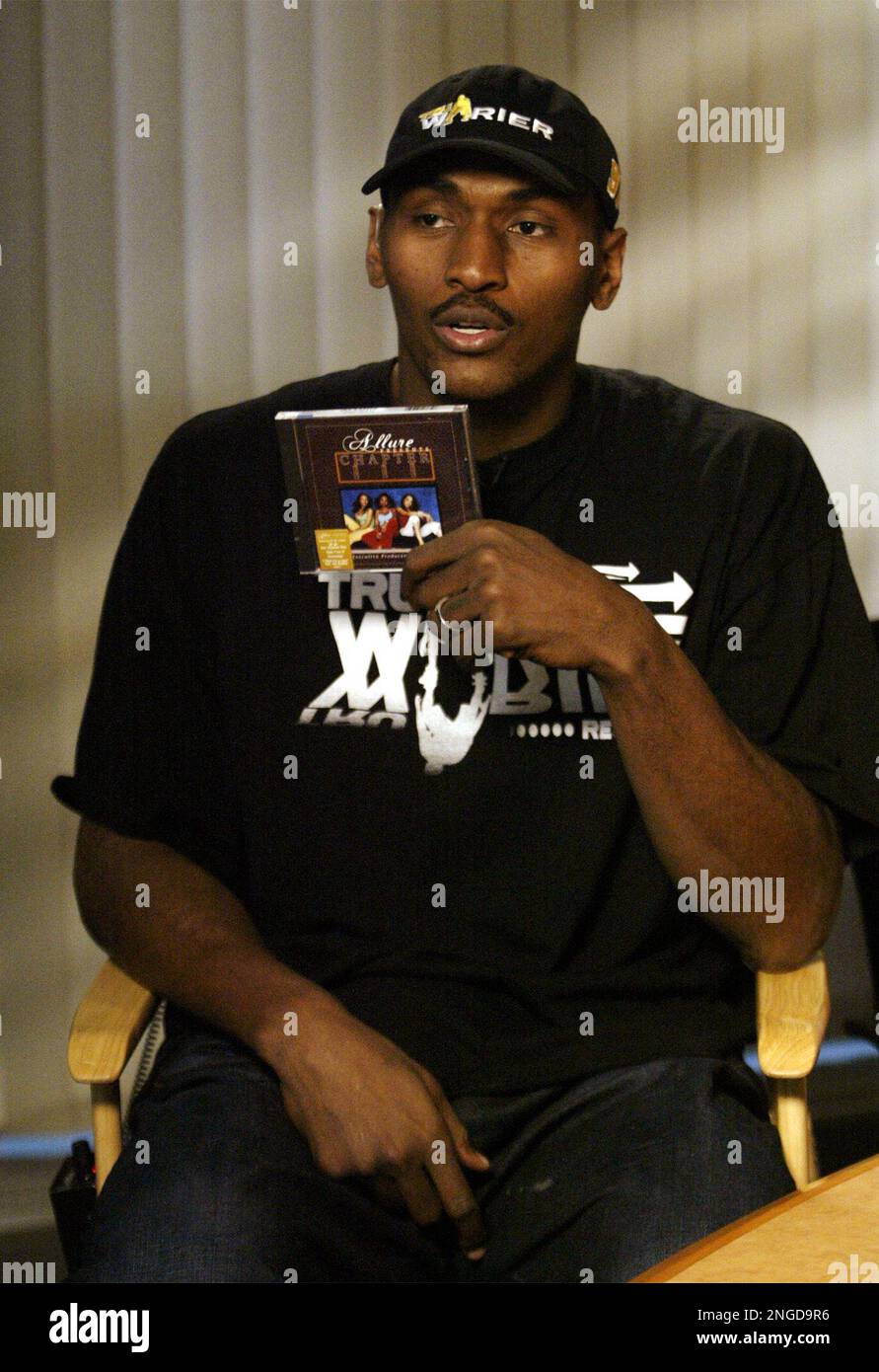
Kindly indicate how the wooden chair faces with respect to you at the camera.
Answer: facing the viewer

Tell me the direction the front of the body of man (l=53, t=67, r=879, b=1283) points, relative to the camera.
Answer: toward the camera
